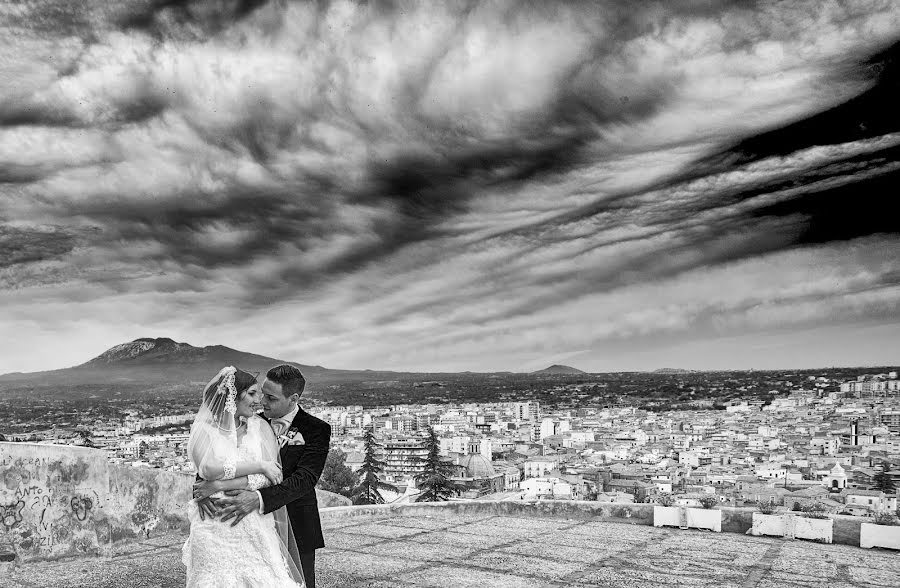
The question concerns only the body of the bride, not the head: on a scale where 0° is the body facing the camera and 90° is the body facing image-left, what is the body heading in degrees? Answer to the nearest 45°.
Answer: approximately 315°

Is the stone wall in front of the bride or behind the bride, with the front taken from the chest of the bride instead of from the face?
behind

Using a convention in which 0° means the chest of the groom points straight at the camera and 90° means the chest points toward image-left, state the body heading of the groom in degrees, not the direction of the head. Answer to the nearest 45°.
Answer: approximately 45°
